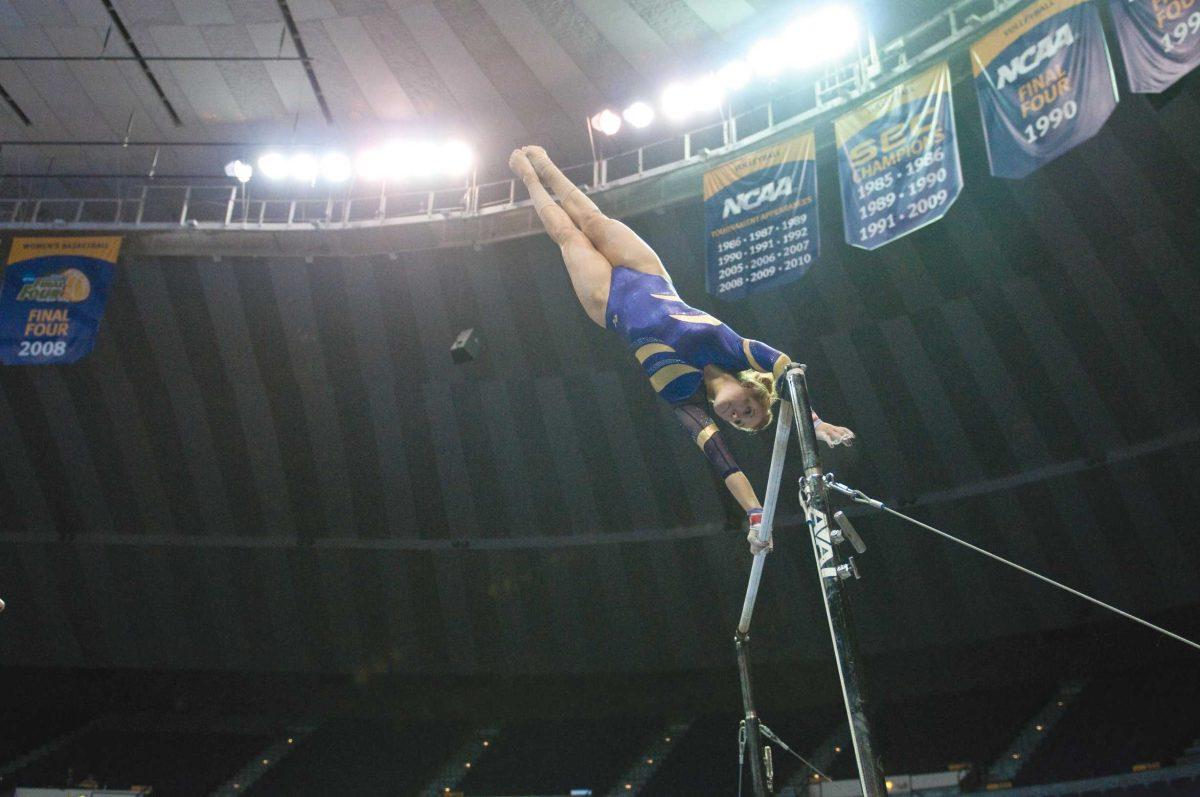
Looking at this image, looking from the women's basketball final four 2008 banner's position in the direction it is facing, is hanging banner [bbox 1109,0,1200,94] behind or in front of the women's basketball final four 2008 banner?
in front

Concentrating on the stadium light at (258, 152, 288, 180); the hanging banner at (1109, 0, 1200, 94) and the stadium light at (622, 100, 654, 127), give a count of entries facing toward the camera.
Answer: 3

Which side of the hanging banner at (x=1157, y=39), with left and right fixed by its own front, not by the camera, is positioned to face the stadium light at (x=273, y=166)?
right

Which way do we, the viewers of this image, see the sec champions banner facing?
facing the viewer and to the left of the viewer

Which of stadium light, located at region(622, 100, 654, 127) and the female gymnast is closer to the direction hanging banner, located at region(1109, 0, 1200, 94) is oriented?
the female gymnast

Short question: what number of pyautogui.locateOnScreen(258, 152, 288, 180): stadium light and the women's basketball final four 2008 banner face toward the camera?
2
